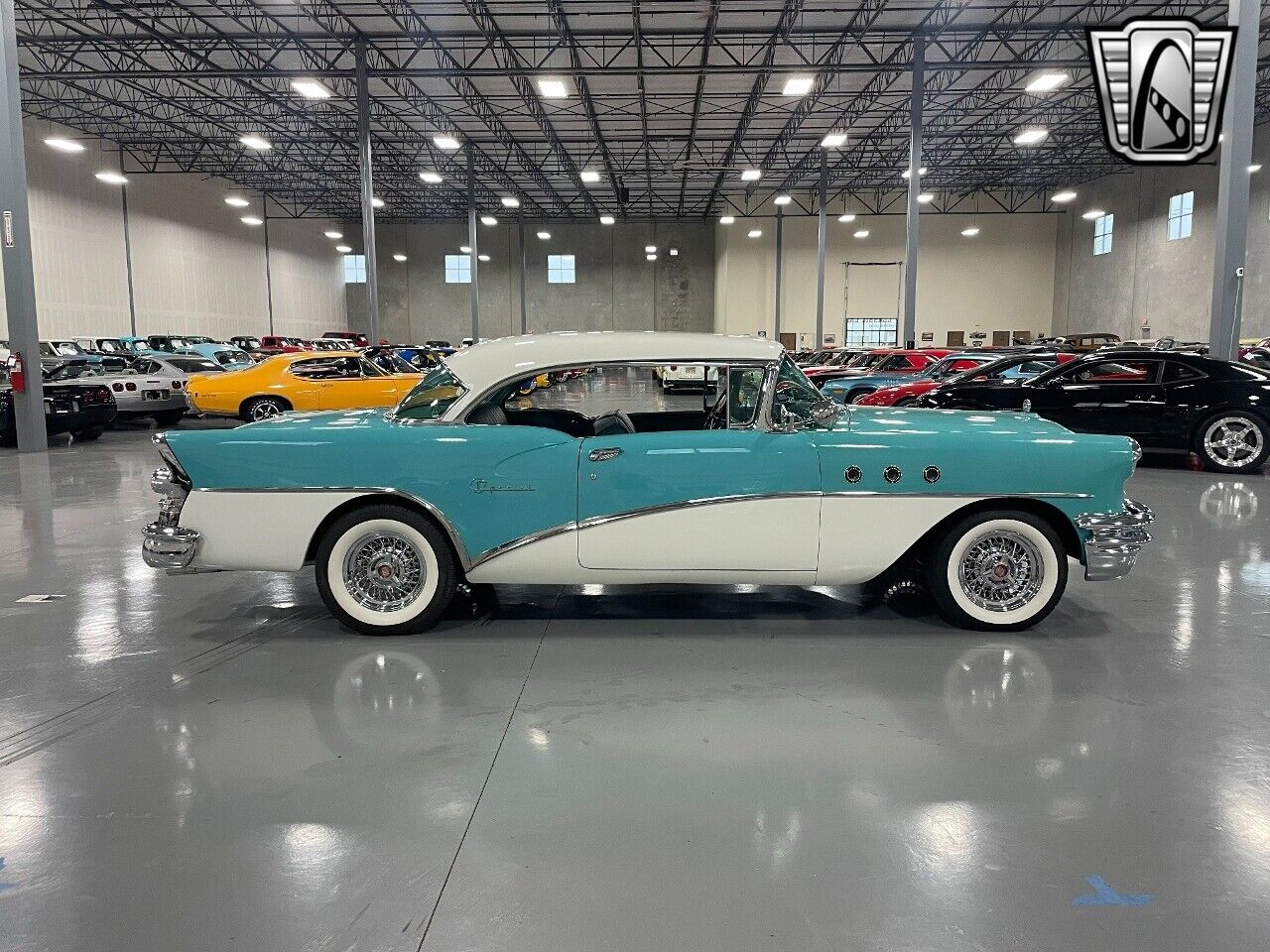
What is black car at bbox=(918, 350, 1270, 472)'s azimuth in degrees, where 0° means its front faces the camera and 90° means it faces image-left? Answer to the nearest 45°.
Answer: approximately 90°

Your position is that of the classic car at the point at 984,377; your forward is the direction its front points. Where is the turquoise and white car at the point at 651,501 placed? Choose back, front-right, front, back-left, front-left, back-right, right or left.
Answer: front-left

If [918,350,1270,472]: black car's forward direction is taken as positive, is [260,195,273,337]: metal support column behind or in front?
in front

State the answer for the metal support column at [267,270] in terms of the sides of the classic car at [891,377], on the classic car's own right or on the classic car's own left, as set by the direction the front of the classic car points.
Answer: on the classic car's own right

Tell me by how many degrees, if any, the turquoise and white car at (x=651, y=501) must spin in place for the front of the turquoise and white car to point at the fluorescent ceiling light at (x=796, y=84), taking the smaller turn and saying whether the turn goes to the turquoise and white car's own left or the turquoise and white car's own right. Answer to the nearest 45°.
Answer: approximately 90° to the turquoise and white car's own left

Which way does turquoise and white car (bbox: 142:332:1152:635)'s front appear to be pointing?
to the viewer's right
